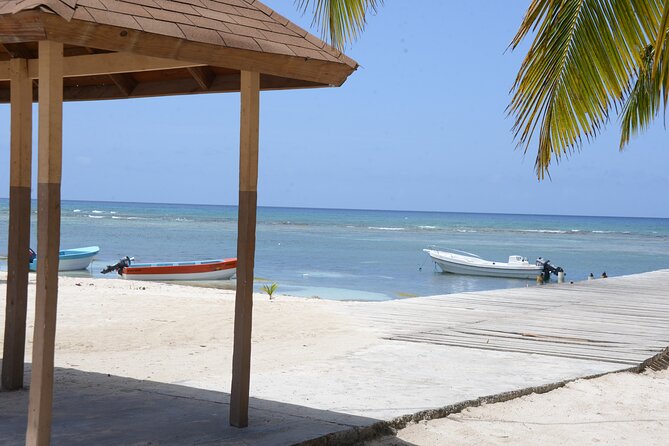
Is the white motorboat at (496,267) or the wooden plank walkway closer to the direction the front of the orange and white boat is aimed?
the white motorboat

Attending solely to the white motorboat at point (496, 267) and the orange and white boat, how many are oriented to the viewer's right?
1

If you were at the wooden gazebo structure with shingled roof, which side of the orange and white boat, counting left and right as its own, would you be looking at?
right

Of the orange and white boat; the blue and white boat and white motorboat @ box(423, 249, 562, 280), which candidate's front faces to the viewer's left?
the white motorboat

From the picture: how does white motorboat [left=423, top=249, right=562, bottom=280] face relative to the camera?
to the viewer's left

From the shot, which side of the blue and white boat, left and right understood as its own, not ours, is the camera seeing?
right

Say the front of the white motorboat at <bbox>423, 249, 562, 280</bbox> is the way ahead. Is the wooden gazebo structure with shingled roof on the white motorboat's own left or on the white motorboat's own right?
on the white motorboat's own left

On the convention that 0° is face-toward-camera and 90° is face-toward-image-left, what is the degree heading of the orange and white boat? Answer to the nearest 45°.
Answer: approximately 270°

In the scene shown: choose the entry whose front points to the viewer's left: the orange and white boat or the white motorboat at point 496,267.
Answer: the white motorboat

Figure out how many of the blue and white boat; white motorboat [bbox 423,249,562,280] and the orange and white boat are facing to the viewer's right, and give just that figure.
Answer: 2

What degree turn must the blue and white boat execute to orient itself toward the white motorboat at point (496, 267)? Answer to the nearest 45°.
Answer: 0° — it already faces it
